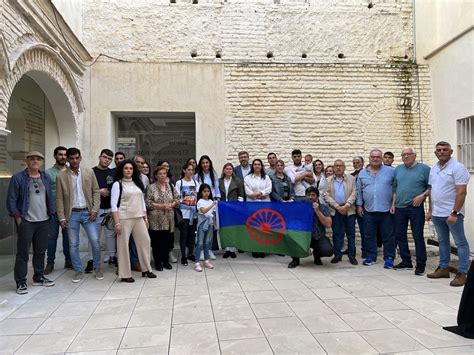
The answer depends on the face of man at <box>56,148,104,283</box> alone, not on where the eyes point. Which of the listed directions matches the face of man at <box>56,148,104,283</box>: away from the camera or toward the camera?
toward the camera

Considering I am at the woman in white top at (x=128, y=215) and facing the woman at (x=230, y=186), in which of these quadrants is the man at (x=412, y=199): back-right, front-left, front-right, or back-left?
front-right

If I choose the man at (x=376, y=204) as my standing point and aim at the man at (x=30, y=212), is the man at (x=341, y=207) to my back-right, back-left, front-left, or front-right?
front-right

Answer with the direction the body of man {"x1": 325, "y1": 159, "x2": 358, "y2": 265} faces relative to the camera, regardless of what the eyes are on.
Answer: toward the camera

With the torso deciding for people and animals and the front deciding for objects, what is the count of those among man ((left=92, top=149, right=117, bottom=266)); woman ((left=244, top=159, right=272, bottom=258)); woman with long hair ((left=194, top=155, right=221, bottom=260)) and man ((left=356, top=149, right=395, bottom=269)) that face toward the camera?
4

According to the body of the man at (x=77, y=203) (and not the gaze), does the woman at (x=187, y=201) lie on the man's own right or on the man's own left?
on the man's own left

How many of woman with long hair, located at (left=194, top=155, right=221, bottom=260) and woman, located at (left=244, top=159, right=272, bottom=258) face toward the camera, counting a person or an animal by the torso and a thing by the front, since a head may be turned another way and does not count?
2

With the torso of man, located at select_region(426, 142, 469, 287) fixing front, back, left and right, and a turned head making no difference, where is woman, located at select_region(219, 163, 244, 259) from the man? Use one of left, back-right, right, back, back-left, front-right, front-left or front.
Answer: front-right

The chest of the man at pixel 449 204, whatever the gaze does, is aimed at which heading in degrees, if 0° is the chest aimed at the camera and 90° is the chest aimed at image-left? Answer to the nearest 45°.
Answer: approximately 45°

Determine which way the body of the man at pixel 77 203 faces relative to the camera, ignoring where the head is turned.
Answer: toward the camera

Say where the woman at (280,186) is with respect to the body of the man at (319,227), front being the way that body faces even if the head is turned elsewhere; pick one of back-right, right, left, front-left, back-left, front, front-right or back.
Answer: right

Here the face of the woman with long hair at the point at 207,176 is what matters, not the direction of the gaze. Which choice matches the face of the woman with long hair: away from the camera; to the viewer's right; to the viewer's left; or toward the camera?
toward the camera

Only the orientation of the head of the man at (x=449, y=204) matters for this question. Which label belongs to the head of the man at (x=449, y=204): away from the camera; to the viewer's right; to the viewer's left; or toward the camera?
toward the camera

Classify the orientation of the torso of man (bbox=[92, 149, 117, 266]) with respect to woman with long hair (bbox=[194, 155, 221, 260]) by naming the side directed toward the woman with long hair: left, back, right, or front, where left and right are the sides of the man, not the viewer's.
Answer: left
